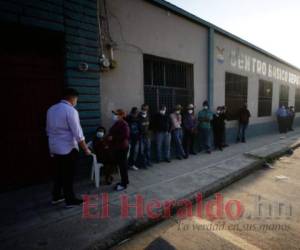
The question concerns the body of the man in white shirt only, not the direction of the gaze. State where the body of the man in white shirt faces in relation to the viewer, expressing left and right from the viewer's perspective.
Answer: facing away from the viewer and to the right of the viewer

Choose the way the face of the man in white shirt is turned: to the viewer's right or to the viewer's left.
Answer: to the viewer's right

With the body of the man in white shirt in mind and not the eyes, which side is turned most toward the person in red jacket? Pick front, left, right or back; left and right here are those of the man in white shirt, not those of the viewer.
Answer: front

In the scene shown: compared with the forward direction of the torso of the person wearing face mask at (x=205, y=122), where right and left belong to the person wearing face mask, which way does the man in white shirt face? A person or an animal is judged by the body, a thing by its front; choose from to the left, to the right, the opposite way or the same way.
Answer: the opposite way

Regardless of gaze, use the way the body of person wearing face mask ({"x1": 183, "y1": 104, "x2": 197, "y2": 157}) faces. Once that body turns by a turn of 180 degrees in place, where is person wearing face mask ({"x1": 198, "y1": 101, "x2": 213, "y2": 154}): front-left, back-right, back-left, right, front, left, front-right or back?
front-right

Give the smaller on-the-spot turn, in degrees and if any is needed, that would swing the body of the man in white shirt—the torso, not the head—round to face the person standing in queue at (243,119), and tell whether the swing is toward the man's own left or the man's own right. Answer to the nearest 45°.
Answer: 0° — they already face them

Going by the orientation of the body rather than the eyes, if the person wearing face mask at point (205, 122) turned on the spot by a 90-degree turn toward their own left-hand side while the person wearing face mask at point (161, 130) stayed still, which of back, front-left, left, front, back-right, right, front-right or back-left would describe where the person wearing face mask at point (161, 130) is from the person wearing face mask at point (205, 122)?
back-right

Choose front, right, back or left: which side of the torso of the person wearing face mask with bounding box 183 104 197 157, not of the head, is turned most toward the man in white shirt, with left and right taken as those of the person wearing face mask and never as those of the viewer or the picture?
front

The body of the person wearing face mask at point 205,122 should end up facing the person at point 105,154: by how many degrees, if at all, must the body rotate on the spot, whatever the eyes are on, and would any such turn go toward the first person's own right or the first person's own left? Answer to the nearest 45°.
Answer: approximately 45° to the first person's own right

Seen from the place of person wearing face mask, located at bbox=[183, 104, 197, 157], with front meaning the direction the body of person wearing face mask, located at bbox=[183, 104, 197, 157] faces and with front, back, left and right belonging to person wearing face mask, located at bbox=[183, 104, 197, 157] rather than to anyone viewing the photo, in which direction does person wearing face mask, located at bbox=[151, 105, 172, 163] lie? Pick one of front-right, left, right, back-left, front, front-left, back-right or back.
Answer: front-right

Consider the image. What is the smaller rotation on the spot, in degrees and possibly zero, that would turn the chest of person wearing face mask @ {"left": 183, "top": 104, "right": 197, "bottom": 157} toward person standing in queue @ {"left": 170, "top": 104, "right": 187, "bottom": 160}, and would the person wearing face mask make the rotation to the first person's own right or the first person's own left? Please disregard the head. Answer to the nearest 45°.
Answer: approximately 45° to the first person's own right

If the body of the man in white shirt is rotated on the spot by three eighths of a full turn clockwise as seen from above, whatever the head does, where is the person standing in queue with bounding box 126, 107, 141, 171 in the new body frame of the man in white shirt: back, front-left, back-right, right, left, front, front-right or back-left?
back-left
